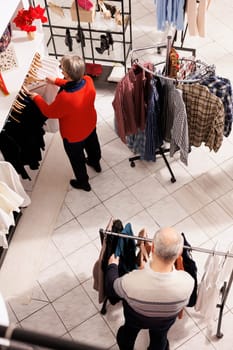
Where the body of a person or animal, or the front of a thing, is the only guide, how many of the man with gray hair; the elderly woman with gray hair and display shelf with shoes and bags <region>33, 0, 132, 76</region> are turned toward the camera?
1

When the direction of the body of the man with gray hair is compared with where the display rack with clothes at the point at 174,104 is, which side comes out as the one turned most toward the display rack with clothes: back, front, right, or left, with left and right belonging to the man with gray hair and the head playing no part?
front

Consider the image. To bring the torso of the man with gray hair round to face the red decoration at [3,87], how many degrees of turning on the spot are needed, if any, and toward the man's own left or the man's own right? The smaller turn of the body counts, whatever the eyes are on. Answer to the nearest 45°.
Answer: approximately 45° to the man's own left

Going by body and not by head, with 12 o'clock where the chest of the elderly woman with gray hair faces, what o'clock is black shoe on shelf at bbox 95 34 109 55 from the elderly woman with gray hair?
The black shoe on shelf is roughly at 2 o'clock from the elderly woman with gray hair.

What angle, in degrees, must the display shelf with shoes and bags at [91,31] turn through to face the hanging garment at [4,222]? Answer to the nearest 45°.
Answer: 0° — it already faces it

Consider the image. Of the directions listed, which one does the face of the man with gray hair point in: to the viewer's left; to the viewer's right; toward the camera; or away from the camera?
away from the camera

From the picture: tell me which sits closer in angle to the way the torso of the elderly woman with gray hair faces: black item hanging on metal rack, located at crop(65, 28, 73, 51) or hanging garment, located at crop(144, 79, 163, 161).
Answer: the black item hanging on metal rack

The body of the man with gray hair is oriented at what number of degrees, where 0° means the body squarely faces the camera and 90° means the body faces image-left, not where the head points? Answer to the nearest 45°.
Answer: approximately 180°

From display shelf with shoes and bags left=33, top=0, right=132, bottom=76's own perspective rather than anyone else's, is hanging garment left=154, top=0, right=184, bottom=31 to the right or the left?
on its left

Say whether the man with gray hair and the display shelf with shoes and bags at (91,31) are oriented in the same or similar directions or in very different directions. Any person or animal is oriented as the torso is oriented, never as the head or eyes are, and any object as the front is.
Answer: very different directions

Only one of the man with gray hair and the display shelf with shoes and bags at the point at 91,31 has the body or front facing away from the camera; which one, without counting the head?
the man with gray hair

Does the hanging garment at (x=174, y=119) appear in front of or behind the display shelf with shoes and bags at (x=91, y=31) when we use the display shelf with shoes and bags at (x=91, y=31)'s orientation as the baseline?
in front

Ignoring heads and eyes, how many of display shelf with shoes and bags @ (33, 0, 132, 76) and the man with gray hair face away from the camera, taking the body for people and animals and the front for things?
1

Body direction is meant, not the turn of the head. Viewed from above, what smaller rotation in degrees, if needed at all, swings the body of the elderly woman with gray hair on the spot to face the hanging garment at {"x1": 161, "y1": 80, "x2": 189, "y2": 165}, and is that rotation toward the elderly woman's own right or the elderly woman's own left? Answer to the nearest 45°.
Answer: approximately 135° to the elderly woman's own right

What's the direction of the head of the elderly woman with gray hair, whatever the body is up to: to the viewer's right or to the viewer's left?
to the viewer's left

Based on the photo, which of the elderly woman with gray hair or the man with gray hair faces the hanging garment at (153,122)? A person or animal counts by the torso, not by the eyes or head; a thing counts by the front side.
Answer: the man with gray hair
